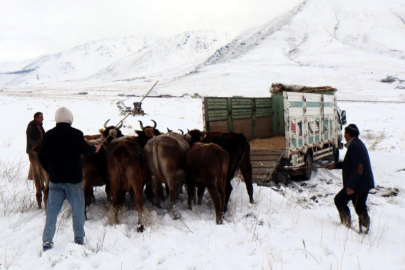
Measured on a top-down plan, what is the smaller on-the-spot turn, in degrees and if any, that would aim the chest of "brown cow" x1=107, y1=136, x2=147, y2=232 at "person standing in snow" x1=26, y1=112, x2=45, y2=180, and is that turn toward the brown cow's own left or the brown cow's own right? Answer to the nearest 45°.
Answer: approximately 45° to the brown cow's own left

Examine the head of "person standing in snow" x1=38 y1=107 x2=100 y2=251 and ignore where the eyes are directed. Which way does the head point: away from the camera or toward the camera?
away from the camera

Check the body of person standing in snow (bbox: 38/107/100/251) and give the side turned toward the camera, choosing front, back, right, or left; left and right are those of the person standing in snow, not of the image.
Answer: back

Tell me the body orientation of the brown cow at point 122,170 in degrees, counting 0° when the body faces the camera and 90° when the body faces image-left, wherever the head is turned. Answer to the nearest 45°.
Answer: approximately 180°

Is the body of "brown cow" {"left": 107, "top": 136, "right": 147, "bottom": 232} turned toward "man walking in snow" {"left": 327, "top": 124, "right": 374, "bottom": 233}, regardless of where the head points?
no

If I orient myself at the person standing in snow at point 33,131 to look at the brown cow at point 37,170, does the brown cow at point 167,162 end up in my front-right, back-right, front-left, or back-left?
front-left

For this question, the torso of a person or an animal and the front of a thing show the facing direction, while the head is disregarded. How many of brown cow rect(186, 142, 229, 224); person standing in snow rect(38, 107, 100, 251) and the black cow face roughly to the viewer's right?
0
